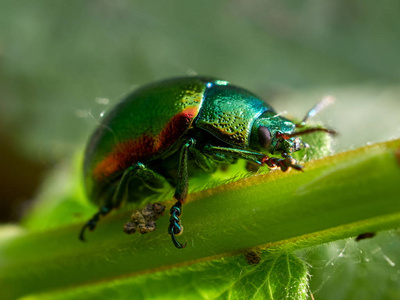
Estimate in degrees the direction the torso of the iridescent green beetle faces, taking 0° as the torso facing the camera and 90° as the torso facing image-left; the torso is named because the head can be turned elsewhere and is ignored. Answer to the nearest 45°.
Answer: approximately 270°
